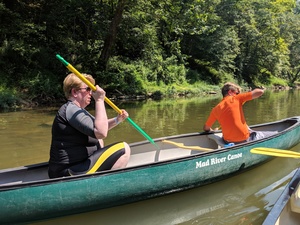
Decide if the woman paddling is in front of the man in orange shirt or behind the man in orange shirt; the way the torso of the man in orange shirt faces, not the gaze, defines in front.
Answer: behind

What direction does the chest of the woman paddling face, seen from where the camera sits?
to the viewer's right

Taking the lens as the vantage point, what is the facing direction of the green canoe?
facing away from the viewer and to the right of the viewer

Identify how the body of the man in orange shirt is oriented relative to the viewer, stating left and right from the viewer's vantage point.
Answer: facing away from the viewer and to the right of the viewer

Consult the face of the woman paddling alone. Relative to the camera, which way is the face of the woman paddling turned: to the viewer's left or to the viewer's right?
to the viewer's right
